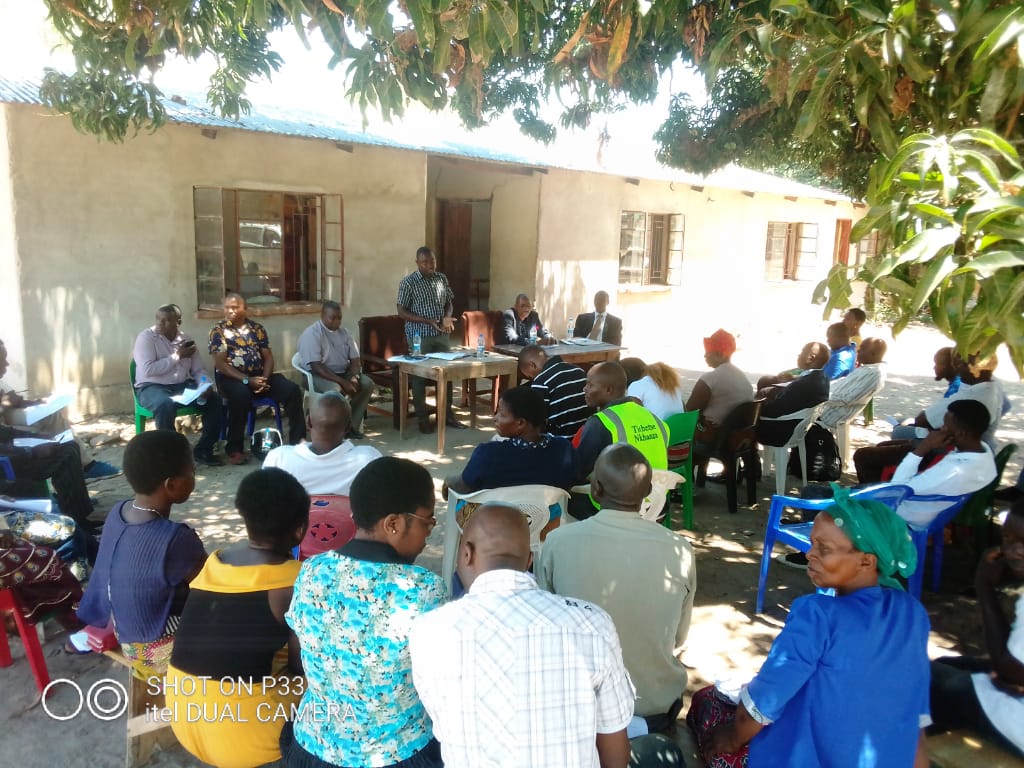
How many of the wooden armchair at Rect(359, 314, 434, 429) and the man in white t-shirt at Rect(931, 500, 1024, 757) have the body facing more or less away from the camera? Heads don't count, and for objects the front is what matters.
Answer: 0

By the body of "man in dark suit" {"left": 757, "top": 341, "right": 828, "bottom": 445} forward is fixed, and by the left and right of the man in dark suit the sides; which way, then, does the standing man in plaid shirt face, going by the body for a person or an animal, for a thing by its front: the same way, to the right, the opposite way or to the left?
the opposite way

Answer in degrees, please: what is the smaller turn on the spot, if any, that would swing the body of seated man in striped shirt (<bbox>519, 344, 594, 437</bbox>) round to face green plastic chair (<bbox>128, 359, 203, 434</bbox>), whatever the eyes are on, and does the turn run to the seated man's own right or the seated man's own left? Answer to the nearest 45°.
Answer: approximately 45° to the seated man's own left

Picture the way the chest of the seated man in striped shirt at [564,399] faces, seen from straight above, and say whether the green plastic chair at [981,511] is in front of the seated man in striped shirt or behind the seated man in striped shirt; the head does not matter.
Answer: behind

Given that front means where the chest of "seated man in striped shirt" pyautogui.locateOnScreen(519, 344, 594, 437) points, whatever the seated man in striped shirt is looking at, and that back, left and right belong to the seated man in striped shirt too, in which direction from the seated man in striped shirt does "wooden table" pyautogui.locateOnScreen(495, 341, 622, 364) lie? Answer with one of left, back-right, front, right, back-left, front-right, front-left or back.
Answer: front-right

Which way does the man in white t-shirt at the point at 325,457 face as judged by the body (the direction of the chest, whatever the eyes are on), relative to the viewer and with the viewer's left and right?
facing away from the viewer

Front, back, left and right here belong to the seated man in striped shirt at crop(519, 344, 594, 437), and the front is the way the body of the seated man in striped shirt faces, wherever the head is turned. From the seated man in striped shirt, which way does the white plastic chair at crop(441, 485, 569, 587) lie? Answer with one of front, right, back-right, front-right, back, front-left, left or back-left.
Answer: back-left

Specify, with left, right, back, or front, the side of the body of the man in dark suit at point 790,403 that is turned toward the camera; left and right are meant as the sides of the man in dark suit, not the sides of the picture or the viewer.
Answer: left

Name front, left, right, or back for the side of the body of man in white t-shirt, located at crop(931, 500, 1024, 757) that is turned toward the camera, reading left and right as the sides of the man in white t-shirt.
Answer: left

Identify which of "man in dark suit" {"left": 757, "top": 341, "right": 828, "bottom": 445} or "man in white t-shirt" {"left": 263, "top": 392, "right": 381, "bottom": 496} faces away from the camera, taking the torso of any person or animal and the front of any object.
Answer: the man in white t-shirt

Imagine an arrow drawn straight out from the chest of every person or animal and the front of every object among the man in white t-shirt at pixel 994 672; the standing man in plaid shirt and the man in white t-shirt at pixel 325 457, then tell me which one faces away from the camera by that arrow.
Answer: the man in white t-shirt at pixel 325 457

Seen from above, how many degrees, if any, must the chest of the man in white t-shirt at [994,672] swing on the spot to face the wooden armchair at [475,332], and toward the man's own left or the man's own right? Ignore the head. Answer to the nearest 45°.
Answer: approximately 45° to the man's own right

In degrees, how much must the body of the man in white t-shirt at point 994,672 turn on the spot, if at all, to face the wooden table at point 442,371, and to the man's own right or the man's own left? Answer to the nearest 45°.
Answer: approximately 45° to the man's own right

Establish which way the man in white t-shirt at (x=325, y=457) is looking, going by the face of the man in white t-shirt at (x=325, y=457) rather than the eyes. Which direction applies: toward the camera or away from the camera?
away from the camera

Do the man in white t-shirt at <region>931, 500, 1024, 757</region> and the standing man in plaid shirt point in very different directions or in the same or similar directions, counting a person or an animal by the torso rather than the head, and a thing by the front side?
very different directions

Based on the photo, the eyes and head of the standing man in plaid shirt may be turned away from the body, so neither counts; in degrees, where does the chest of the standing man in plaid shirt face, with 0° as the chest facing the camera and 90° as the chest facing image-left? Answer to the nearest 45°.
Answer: approximately 315°

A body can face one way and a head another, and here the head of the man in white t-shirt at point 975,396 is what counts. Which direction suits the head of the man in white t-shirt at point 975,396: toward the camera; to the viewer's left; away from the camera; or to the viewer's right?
to the viewer's left

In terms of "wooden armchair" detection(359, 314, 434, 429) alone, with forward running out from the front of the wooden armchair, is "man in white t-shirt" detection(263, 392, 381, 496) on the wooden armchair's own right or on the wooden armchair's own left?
on the wooden armchair's own right
